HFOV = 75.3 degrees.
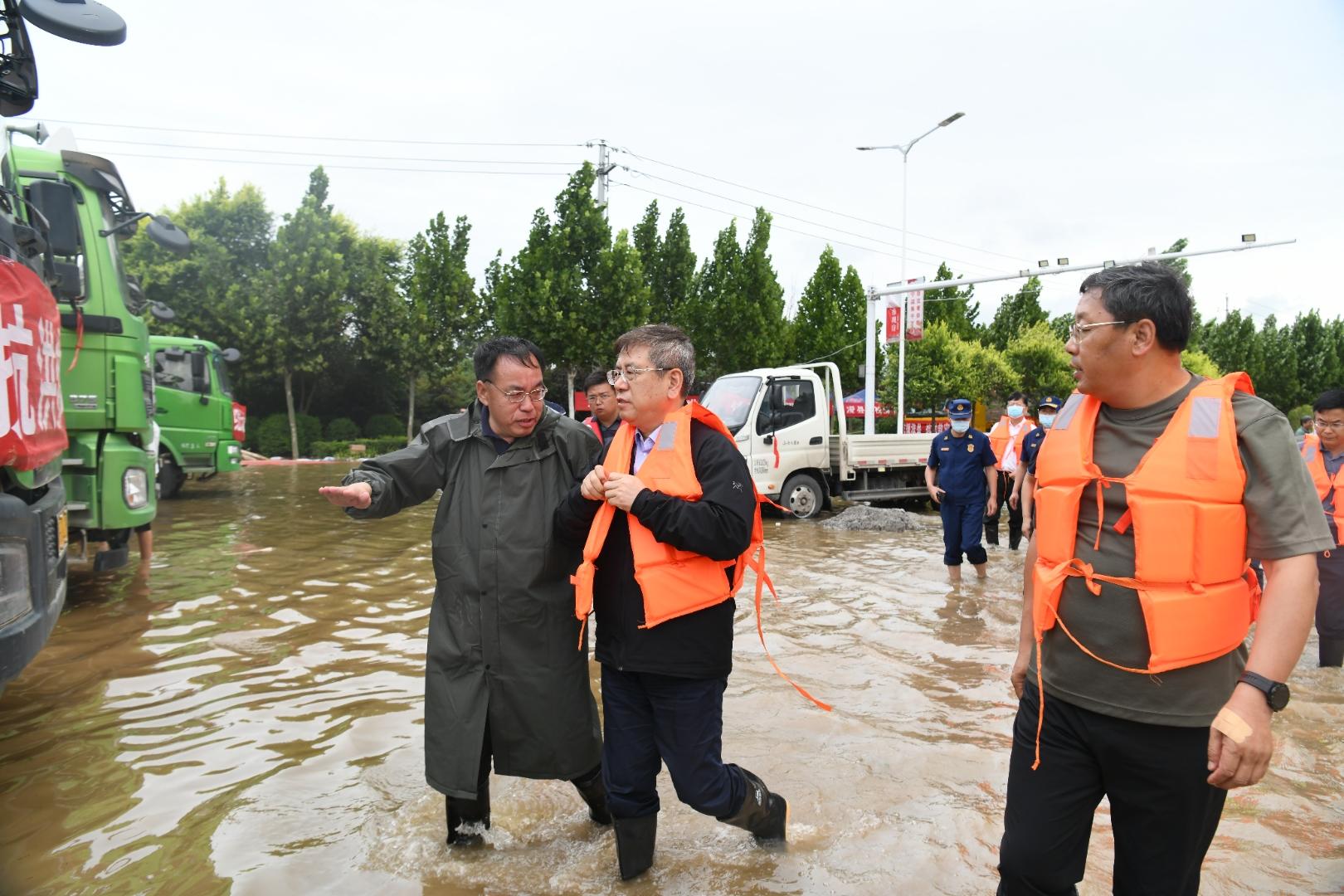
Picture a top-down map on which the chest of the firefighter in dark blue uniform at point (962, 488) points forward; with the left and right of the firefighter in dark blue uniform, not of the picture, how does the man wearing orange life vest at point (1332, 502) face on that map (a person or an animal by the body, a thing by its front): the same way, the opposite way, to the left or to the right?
the same way

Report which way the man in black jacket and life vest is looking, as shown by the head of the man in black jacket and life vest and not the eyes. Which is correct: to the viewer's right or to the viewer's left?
to the viewer's left

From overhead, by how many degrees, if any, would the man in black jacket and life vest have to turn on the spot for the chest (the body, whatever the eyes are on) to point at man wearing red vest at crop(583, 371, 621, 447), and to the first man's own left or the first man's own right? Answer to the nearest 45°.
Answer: approximately 135° to the first man's own right

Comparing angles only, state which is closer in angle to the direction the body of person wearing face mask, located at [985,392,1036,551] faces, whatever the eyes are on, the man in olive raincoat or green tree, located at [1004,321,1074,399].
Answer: the man in olive raincoat

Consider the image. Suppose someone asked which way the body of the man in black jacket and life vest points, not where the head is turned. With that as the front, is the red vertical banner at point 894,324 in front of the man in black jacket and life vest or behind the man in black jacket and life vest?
behind

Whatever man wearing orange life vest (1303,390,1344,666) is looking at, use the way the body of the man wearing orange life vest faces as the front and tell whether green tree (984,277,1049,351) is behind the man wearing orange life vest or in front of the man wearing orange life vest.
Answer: behind

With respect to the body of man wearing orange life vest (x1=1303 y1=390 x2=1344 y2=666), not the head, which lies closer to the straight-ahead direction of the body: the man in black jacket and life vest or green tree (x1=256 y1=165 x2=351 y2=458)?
the man in black jacket and life vest

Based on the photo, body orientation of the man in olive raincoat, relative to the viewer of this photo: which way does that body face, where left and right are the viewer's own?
facing the viewer

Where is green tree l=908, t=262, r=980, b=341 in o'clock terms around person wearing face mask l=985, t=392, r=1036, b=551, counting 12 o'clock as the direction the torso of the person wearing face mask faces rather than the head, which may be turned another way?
The green tree is roughly at 6 o'clock from the person wearing face mask.

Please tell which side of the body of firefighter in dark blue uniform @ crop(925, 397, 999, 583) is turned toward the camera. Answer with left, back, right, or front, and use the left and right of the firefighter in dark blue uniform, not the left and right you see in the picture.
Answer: front

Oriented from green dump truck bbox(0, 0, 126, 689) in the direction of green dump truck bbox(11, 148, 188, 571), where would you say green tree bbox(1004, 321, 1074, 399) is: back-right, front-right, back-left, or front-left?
front-right

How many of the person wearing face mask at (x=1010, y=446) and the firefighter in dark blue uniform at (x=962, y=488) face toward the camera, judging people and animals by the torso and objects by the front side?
2

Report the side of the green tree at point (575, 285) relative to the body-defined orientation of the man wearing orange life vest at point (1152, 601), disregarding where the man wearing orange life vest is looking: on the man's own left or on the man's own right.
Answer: on the man's own right

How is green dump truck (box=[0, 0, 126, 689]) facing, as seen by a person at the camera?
facing the viewer and to the right of the viewer

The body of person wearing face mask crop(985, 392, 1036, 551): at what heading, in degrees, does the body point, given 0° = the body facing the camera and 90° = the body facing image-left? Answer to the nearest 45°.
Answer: approximately 0°

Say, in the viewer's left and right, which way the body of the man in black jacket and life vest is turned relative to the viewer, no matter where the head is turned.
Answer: facing the viewer and to the left of the viewer

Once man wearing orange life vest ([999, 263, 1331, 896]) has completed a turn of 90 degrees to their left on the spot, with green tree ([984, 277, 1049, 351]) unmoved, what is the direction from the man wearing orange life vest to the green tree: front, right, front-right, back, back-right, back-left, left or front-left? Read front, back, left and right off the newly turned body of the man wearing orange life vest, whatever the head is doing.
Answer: back-left
